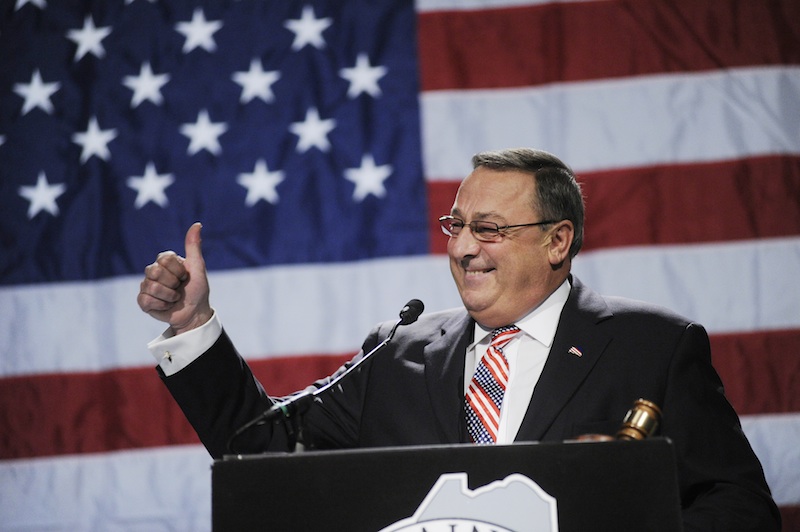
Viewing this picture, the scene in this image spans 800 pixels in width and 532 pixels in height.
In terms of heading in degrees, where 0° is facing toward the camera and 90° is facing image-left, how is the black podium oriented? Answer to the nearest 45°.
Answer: approximately 0°

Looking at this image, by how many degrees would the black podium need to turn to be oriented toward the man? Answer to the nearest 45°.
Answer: approximately 180°

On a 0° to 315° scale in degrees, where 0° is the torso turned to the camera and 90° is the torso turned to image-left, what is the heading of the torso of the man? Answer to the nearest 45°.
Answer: approximately 45°

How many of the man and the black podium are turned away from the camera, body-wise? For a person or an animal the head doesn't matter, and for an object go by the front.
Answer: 0

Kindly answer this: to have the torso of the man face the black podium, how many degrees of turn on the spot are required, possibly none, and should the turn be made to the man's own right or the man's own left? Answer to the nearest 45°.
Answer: approximately 45° to the man's own left
